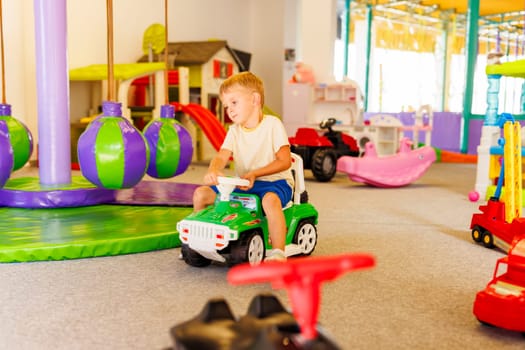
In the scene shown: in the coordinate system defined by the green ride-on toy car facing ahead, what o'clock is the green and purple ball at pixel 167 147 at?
The green and purple ball is roughly at 4 o'clock from the green ride-on toy car.

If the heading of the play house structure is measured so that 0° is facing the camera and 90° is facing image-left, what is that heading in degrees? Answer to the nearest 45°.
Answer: approximately 315°

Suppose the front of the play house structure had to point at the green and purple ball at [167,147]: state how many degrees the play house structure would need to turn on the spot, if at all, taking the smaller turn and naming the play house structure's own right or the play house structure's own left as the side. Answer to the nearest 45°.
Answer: approximately 45° to the play house structure's own right

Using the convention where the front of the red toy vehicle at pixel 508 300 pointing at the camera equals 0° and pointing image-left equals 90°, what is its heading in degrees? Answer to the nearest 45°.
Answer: approximately 45°

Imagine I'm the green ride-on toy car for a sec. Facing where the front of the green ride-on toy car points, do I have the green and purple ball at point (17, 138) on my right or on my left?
on my right

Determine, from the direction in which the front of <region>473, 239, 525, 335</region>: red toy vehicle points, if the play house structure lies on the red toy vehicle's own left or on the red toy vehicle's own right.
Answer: on the red toy vehicle's own right

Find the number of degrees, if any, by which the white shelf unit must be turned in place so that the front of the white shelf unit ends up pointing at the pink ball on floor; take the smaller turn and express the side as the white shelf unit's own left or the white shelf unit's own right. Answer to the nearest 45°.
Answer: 0° — it already faces it
